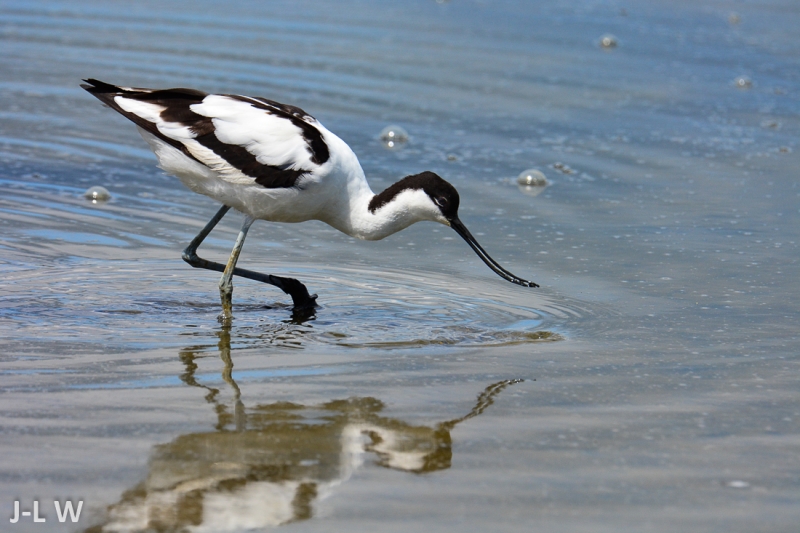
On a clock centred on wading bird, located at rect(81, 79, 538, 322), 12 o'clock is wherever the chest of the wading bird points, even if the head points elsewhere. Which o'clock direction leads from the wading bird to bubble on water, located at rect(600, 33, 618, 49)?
The bubble on water is roughly at 10 o'clock from the wading bird.

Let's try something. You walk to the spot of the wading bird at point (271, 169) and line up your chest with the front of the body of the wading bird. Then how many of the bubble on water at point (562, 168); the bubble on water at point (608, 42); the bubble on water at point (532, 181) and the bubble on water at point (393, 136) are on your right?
0

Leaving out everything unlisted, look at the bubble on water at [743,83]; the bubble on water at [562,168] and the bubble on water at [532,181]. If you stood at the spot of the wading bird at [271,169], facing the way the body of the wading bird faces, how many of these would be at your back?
0

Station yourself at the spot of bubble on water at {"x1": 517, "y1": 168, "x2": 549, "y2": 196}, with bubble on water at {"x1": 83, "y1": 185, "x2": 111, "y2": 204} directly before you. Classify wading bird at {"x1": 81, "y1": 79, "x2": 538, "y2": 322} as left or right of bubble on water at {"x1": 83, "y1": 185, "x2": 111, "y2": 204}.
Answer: left

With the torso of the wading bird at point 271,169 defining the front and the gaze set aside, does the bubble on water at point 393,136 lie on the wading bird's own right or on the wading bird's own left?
on the wading bird's own left

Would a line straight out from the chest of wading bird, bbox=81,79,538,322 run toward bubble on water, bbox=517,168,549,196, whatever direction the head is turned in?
no

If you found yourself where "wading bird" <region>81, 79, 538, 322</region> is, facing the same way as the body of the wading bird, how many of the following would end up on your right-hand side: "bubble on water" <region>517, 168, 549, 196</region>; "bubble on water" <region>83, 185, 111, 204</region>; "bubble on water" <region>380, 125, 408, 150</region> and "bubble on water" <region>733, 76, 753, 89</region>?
0

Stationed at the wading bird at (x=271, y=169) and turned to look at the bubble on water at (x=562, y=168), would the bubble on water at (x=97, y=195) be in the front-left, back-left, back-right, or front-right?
front-left

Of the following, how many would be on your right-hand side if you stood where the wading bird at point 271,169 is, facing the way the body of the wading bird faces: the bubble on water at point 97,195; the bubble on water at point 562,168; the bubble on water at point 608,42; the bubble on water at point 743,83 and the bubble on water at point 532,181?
0

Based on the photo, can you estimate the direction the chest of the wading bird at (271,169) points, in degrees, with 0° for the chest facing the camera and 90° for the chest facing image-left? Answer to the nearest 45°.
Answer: approximately 270°

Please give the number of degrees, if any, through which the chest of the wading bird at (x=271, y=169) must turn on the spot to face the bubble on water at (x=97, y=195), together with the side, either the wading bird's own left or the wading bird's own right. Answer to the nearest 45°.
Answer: approximately 135° to the wading bird's own left

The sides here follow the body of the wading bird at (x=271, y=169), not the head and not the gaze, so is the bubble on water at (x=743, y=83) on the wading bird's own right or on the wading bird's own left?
on the wading bird's own left
